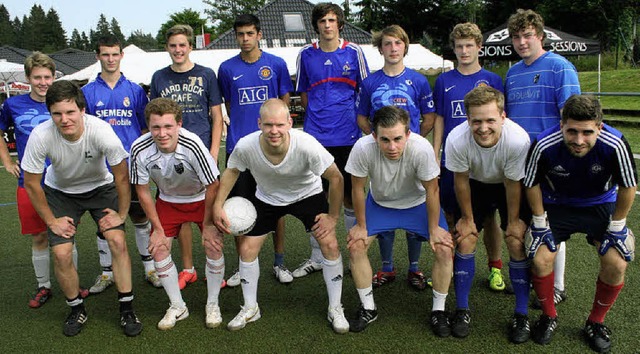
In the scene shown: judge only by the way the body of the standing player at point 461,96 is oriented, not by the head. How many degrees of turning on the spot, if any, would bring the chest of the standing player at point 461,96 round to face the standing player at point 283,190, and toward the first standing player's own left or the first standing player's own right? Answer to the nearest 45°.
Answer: approximately 45° to the first standing player's own right

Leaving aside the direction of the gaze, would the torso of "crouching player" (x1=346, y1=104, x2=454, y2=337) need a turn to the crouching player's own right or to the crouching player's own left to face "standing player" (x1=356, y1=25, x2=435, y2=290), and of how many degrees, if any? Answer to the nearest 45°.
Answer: approximately 180°

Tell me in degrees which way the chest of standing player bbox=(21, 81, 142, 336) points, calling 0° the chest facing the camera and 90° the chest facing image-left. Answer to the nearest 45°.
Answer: approximately 0°

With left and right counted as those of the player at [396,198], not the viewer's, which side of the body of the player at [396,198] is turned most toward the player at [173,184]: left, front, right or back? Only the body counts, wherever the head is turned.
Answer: right

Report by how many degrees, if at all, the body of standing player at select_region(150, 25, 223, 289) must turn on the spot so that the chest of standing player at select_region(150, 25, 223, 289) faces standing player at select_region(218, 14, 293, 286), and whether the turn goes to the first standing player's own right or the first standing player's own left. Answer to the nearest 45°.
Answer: approximately 90° to the first standing player's own left

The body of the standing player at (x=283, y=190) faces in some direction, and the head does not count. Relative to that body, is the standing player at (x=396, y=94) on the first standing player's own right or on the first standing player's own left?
on the first standing player's own left
